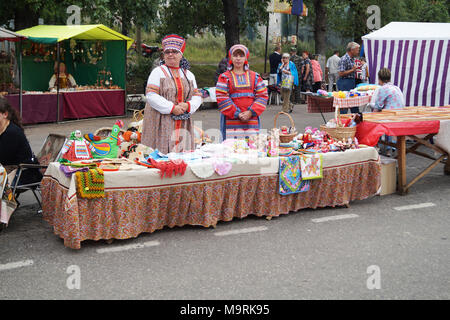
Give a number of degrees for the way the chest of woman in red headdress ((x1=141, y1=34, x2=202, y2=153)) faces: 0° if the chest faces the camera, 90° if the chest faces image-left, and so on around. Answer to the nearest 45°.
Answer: approximately 0°

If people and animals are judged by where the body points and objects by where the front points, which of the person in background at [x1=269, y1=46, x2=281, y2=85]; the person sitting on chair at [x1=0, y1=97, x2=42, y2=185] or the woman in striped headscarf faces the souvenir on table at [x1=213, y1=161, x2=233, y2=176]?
the woman in striped headscarf

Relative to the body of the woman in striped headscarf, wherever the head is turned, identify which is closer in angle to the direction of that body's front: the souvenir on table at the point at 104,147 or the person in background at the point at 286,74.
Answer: the souvenir on table
